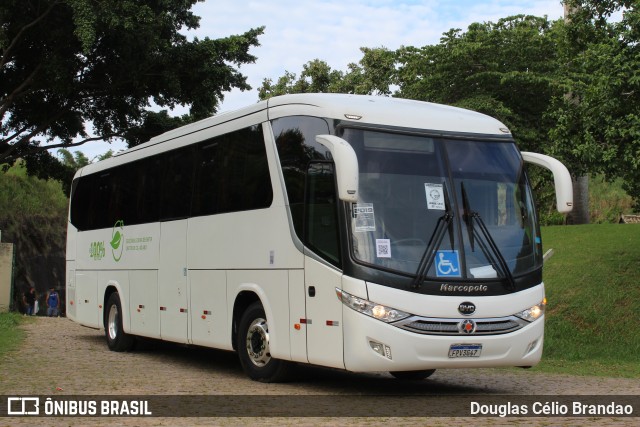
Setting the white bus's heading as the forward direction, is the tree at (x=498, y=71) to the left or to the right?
on its left

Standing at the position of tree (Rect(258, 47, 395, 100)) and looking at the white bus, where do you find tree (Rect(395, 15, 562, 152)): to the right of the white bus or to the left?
left

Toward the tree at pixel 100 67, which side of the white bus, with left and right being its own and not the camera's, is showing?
back

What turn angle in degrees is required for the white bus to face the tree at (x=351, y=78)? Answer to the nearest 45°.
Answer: approximately 135° to its left
